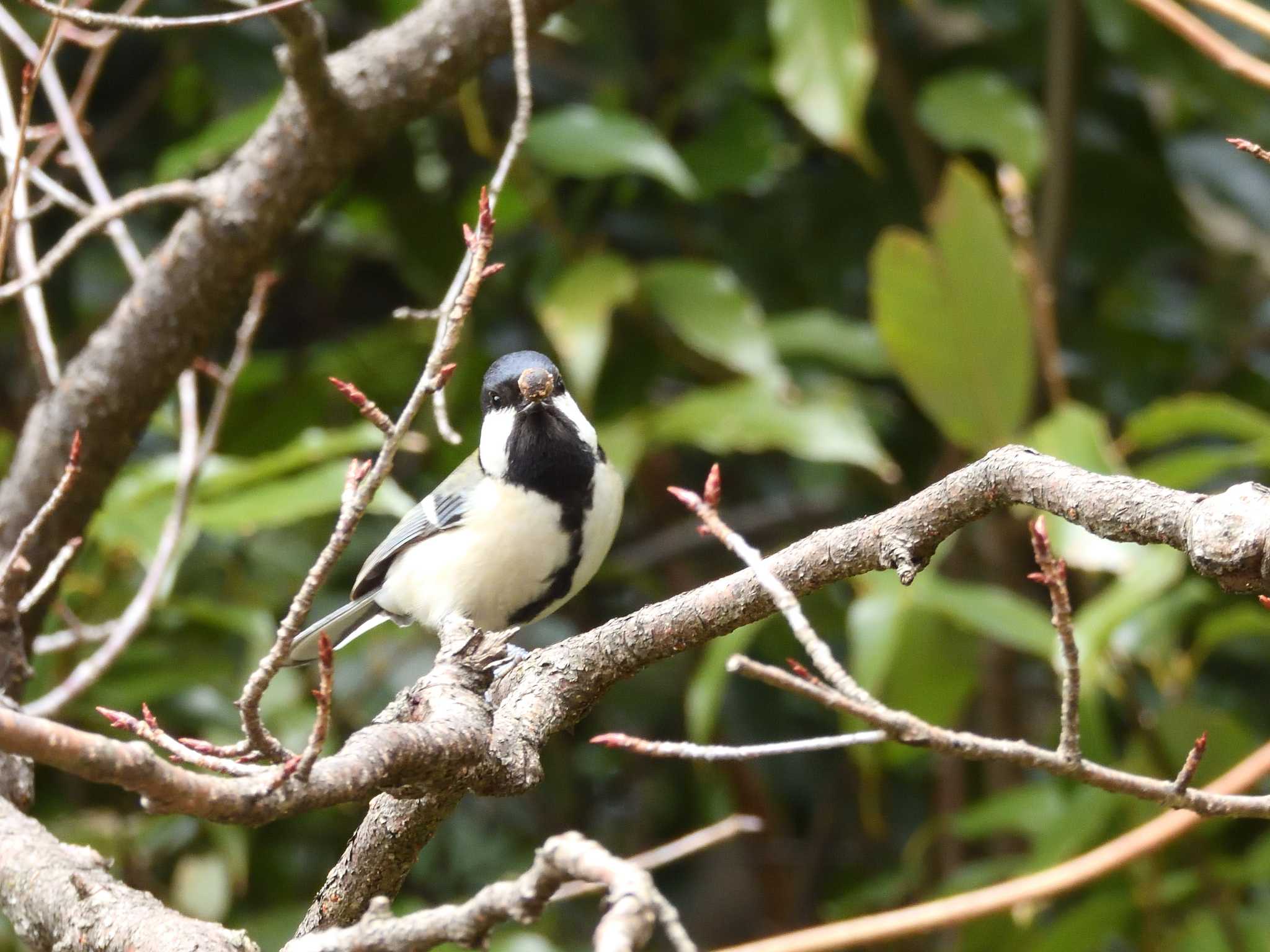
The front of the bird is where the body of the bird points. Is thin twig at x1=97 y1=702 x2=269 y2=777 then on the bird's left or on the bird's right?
on the bird's right

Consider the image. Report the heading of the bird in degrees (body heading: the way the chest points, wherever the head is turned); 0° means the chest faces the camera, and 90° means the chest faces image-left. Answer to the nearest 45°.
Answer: approximately 315°

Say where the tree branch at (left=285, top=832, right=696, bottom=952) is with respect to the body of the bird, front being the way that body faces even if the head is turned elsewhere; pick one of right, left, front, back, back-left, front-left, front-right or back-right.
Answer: front-right
